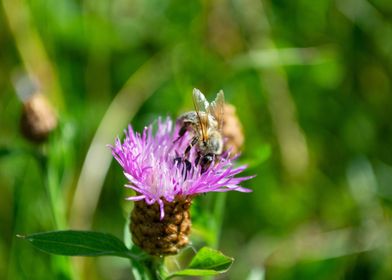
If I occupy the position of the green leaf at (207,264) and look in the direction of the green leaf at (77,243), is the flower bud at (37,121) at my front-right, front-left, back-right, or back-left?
front-right

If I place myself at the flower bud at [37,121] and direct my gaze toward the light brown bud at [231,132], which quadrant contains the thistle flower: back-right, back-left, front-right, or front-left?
front-right

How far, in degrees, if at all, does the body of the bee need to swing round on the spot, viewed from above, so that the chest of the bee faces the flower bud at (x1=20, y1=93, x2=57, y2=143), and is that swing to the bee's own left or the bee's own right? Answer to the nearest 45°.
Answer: approximately 180°

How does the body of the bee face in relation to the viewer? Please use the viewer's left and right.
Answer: facing the viewer and to the right of the viewer
